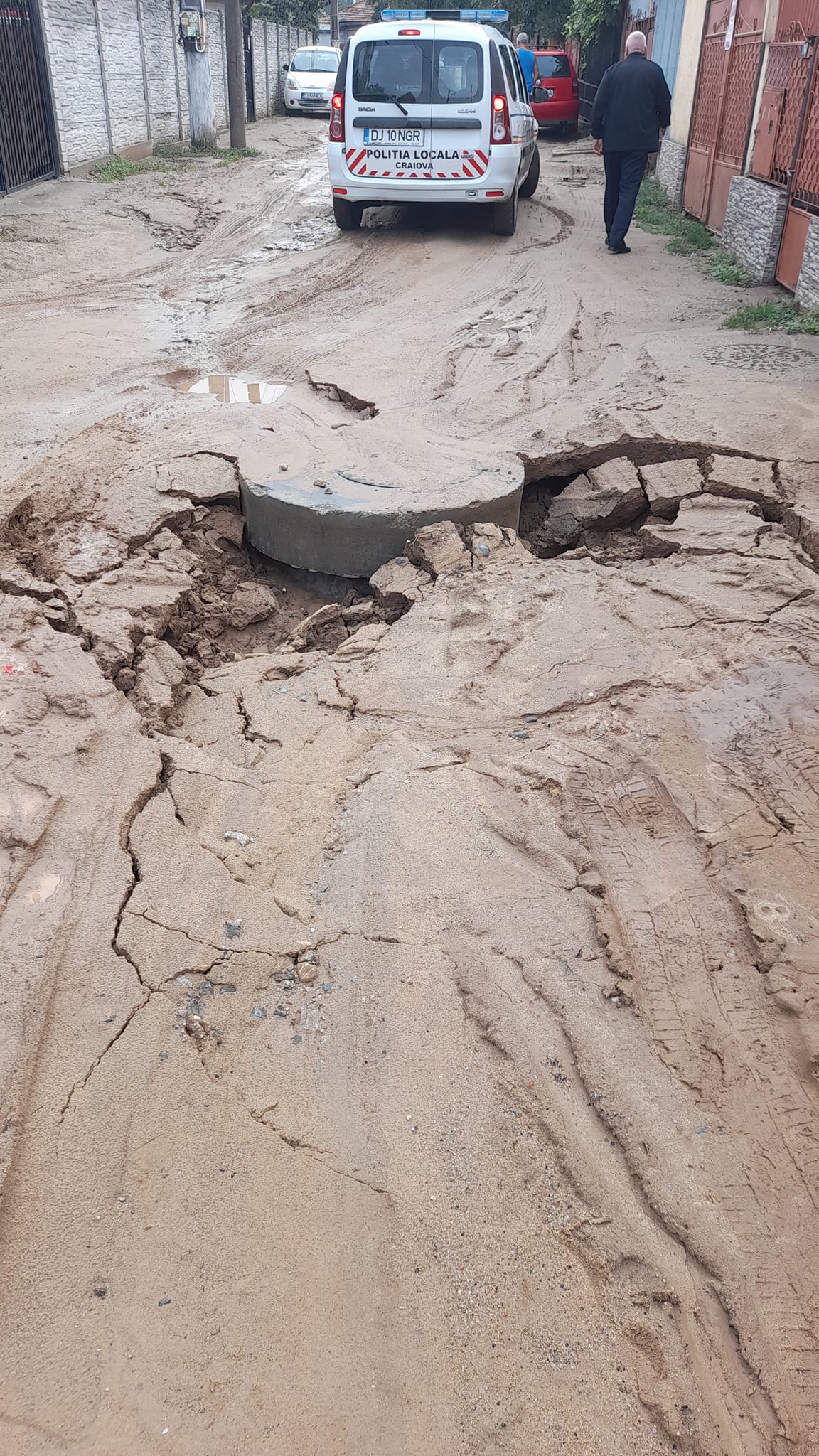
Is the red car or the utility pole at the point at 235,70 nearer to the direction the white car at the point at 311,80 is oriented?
the utility pole

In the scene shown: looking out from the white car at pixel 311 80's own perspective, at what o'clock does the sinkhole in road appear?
The sinkhole in road is roughly at 12 o'clock from the white car.

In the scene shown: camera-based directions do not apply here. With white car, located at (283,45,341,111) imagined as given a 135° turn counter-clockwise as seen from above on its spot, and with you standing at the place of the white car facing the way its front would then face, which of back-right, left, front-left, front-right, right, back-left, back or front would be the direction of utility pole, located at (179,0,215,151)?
back-right

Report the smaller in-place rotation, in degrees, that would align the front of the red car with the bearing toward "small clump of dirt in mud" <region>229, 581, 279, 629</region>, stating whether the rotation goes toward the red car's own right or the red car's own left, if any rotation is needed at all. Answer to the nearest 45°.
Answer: approximately 180°

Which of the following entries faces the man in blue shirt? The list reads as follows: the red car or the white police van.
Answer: the white police van

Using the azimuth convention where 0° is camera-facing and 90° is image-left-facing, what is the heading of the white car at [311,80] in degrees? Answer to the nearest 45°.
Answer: approximately 0°

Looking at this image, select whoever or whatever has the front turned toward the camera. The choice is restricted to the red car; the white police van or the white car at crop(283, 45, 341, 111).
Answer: the white car

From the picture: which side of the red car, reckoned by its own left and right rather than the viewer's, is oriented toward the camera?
back

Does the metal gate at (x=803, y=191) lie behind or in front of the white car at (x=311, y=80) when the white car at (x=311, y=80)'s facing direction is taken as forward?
in front

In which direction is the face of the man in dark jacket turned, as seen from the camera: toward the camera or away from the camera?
away from the camera

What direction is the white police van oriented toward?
away from the camera

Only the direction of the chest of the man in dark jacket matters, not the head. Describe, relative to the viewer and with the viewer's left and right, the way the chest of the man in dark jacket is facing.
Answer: facing away from the viewer

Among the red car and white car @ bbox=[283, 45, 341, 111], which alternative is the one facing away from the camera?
the red car
